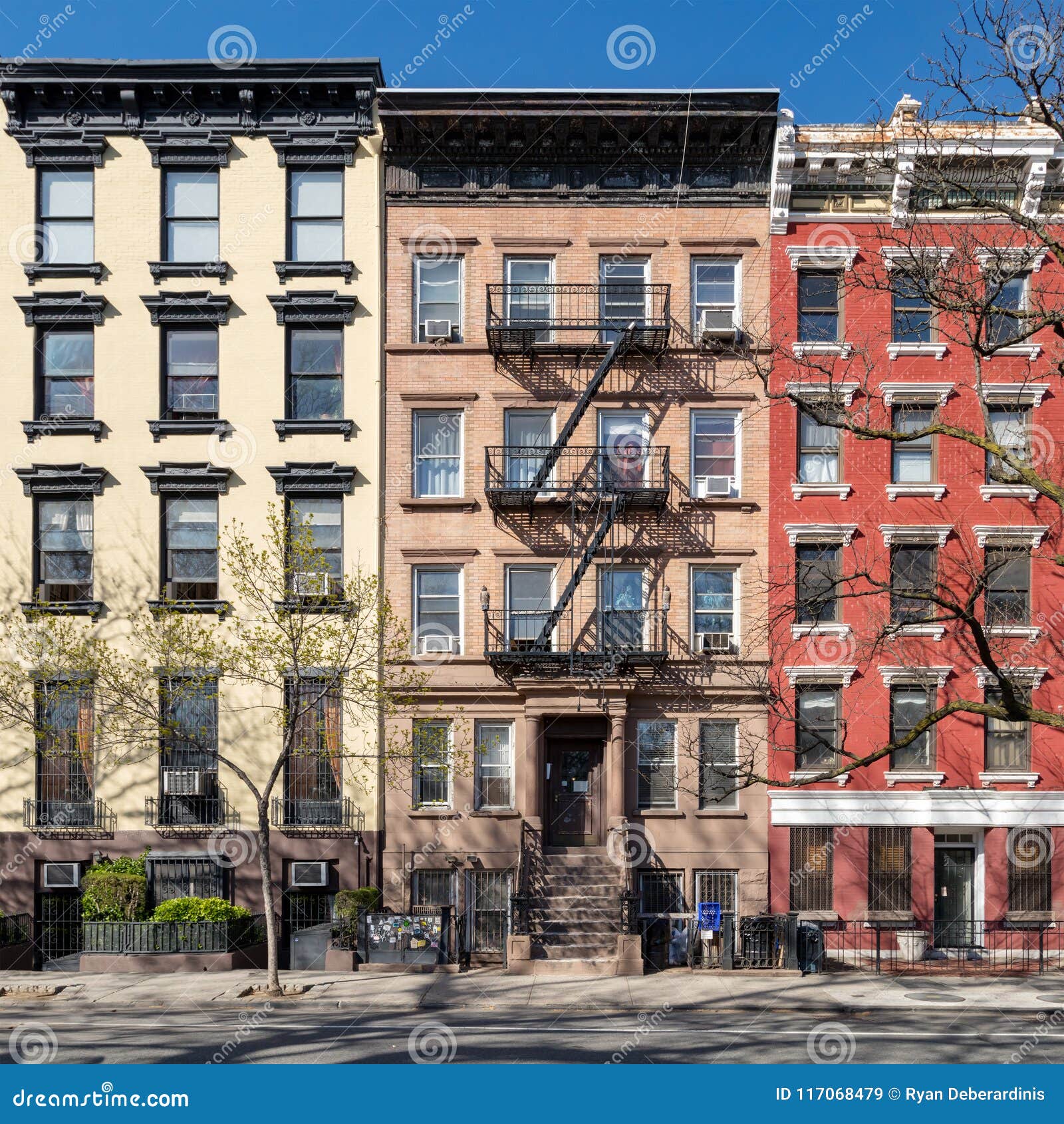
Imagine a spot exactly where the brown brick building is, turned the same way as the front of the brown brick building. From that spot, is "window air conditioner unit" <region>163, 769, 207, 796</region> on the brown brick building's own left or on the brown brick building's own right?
on the brown brick building's own right

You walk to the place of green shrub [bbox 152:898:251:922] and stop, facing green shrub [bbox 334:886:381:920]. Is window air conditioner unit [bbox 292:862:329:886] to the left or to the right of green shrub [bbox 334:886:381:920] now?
left

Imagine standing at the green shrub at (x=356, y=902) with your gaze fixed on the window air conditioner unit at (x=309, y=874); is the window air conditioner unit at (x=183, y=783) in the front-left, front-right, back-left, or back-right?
front-left

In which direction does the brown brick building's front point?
toward the camera

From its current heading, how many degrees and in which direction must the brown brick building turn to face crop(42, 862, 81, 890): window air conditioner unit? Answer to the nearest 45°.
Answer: approximately 90° to its right

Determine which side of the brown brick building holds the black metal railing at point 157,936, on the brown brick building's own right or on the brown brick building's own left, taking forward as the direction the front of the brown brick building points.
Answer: on the brown brick building's own right
